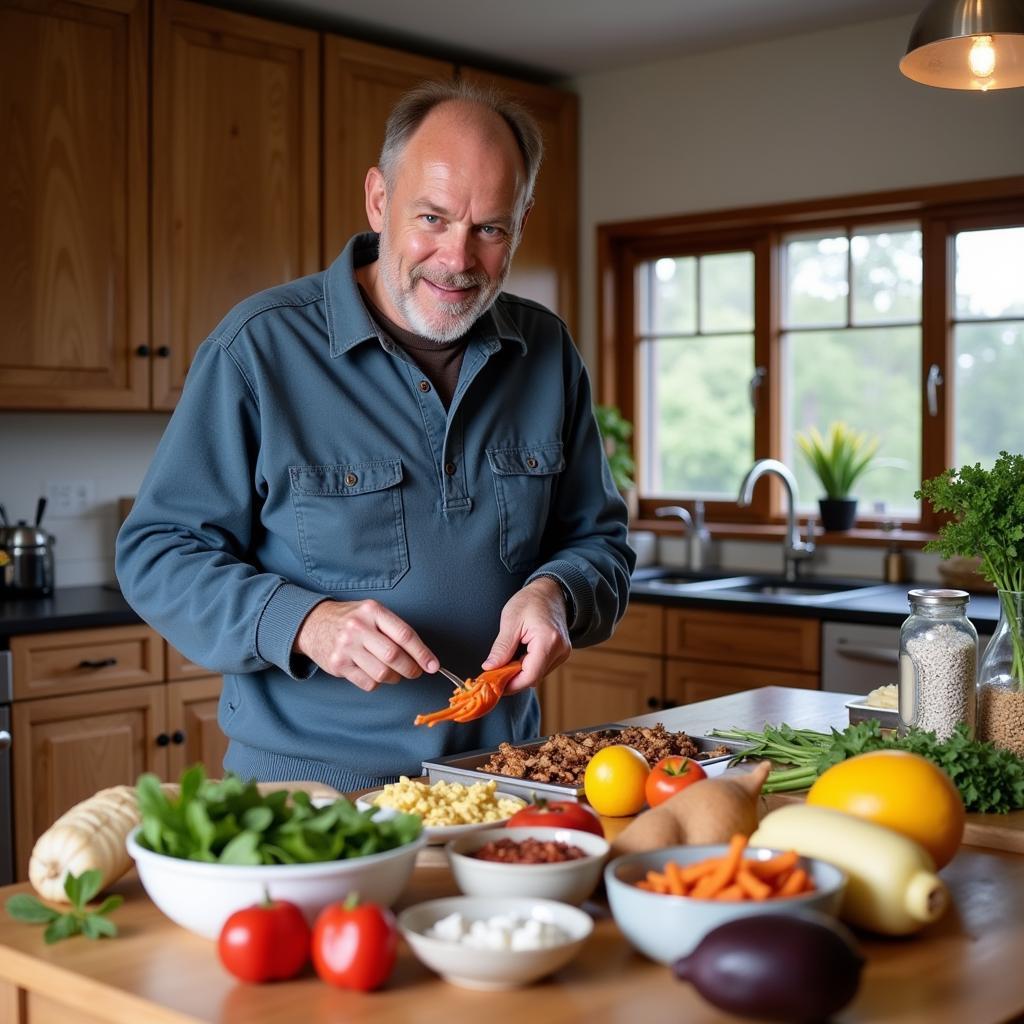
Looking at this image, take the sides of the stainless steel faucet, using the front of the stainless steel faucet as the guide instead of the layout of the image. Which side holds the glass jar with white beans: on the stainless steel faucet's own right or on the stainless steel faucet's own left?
on the stainless steel faucet's own left

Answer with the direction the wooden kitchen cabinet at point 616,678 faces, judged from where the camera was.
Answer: facing the viewer and to the left of the viewer

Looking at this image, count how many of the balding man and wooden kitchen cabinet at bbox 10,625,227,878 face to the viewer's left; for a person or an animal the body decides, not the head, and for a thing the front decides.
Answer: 0

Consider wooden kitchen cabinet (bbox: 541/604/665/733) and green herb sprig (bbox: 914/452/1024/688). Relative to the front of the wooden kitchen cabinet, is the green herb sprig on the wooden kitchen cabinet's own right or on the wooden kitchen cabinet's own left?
on the wooden kitchen cabinet's own left

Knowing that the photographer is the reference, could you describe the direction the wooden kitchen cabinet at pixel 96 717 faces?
facing the viewer and to the right of the viewer

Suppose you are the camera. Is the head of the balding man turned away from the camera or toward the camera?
toward the camera

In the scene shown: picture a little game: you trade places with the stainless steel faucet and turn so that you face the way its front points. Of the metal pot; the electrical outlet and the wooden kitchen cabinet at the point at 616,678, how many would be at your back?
0

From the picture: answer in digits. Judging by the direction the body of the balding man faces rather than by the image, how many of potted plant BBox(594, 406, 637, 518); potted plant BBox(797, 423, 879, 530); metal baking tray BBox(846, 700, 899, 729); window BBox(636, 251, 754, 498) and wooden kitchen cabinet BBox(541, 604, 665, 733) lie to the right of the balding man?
0

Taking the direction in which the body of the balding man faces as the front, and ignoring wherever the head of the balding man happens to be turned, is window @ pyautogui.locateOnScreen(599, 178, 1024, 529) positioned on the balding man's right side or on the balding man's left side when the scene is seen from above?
on the balding man's left side
